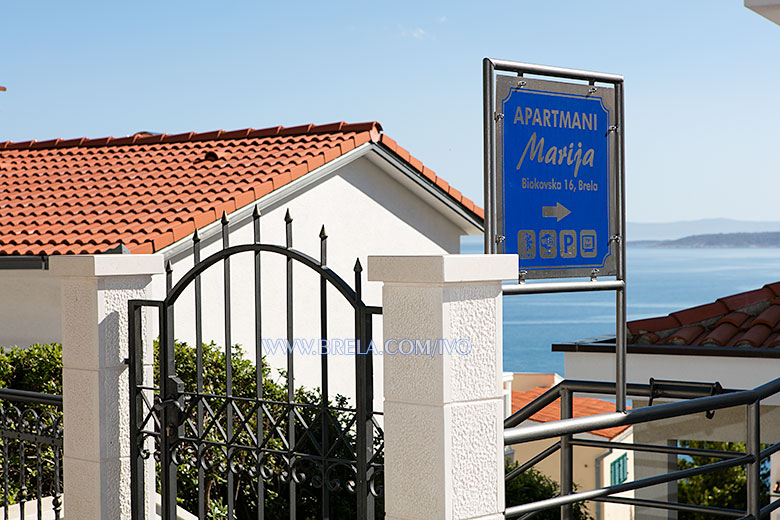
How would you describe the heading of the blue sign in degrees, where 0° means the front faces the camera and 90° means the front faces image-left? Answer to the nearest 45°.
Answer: approximately 315°

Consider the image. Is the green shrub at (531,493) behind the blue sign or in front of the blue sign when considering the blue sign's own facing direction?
behind

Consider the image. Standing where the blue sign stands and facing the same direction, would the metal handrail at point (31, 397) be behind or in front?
behind

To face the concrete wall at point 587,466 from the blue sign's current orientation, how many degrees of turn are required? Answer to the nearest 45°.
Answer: approximately 135° to its left

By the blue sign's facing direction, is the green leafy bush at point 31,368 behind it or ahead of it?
behind

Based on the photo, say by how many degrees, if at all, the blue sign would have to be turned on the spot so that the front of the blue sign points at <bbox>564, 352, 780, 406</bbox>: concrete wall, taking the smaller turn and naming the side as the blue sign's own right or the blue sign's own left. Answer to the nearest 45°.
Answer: approximately 135° to the blue sign's own left

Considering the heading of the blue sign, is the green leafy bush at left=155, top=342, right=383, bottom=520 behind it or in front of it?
behind
